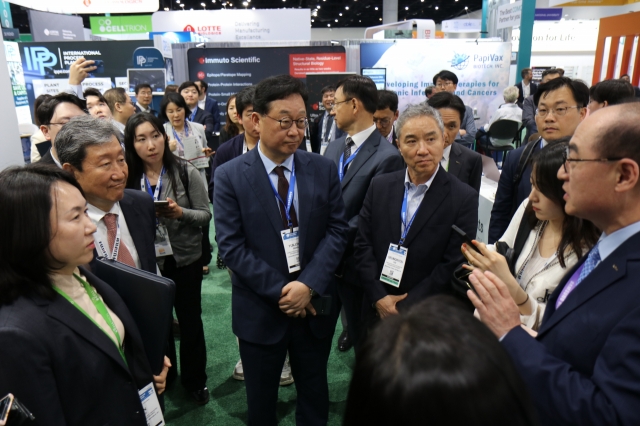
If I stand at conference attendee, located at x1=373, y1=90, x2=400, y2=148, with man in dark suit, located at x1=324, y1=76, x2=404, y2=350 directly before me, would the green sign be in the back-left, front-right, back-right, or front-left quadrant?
back-right

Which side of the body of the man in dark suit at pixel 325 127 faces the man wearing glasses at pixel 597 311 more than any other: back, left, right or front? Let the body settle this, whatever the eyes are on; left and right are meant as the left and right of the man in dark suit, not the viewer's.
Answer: front

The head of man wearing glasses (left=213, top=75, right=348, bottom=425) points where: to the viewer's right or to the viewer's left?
to the viewer's right

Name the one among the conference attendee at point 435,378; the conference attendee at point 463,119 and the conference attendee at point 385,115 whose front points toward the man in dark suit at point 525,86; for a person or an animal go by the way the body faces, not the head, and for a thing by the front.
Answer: the conference attendee at point 435,378

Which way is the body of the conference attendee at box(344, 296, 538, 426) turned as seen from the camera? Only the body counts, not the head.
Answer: away from the camera

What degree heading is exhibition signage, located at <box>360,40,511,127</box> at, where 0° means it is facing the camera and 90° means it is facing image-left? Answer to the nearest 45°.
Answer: approximately 0°

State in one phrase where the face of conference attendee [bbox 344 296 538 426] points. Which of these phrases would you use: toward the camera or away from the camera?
away from the camera

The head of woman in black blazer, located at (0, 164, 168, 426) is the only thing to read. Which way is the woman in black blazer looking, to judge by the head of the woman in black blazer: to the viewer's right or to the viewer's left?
to the viewer's right

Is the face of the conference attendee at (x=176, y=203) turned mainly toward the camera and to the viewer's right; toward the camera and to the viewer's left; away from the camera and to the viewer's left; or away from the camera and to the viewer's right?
toward the camera and to the viewer's right

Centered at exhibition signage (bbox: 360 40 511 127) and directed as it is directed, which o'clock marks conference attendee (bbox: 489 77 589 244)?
The conference attendee is roughly at 12 o'clock from the exhibition signage.

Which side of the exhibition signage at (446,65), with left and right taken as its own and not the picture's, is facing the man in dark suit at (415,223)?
front

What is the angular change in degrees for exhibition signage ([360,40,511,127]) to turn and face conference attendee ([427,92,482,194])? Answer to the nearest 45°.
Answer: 0° — it already faces them

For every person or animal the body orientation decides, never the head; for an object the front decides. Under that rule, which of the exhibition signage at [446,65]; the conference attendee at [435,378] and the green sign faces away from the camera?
the conference attendee
